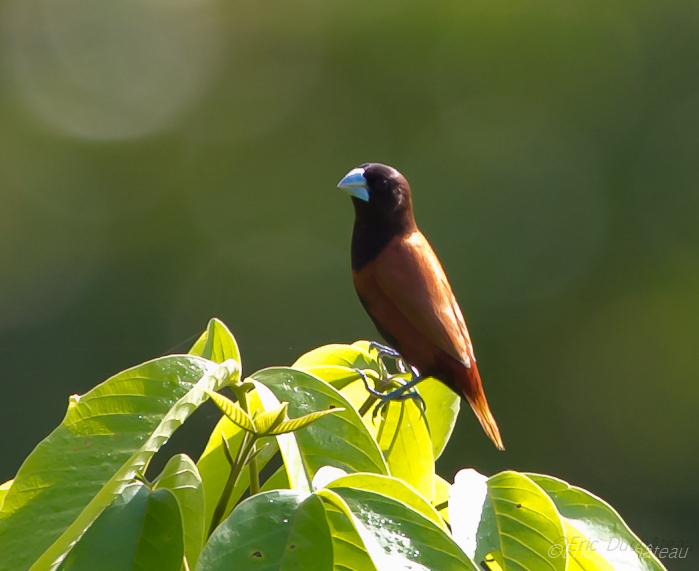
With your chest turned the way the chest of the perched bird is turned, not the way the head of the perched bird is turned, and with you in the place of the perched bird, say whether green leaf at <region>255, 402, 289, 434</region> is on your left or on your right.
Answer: on your left

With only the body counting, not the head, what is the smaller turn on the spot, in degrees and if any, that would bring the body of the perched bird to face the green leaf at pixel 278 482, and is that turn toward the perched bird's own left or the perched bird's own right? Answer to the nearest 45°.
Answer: approximately 90° to the perched bird's own left

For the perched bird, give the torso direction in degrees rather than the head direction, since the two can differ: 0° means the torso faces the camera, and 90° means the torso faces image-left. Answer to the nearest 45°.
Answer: approximately 90°

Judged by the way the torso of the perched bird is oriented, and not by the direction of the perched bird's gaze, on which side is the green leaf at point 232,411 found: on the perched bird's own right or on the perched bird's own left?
on the perched bird's own left
